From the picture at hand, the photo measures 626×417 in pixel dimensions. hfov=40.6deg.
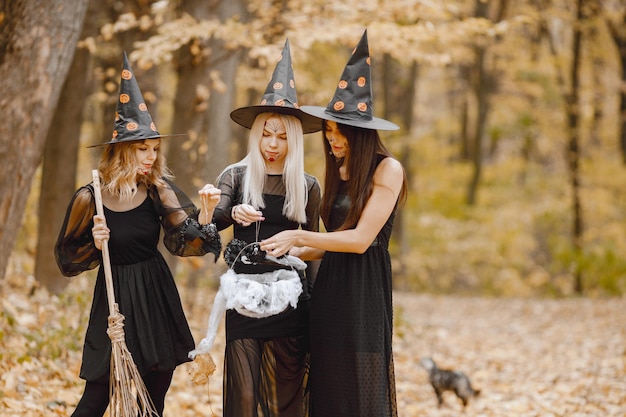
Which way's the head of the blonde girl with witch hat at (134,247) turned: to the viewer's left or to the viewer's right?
to the viewer's right

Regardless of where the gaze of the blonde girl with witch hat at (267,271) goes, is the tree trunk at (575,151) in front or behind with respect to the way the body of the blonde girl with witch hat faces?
behind

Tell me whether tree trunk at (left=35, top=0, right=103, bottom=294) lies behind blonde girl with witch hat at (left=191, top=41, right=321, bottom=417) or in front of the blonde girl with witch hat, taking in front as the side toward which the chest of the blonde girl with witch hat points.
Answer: behind

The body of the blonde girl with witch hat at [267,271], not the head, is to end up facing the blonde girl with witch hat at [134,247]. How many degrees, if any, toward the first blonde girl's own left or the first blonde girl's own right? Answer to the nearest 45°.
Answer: approximately 90° to the first blonde girl's own right

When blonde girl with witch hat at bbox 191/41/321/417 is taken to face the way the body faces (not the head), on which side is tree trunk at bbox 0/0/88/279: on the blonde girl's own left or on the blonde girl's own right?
on the blonde girl's own right

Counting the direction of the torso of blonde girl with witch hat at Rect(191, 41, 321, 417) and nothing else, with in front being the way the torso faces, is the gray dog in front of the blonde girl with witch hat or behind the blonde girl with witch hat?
behind

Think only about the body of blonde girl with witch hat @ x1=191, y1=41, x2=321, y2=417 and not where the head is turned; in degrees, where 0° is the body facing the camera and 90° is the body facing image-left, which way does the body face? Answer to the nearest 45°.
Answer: approximately 0°

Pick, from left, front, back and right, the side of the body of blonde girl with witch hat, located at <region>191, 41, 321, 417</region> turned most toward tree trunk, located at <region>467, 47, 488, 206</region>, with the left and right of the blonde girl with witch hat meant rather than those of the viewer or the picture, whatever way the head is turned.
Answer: back

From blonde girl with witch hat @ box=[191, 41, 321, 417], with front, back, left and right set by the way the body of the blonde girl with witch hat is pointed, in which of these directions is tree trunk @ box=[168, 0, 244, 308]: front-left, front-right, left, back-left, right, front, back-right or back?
back

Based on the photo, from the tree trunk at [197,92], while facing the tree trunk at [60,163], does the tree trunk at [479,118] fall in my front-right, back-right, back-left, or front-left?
back-right
